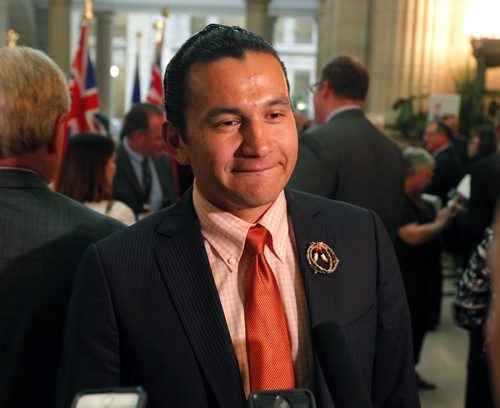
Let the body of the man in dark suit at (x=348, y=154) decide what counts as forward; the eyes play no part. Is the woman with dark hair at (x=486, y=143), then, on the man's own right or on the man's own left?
on the man's own right

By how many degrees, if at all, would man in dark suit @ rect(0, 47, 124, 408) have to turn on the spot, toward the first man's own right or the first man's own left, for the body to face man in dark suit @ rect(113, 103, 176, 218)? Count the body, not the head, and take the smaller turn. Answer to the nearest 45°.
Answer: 0° — they already face them

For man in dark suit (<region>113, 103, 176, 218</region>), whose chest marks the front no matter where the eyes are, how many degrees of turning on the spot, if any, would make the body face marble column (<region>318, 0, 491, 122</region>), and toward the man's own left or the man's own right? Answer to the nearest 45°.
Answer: approximately 90° to the man's own left

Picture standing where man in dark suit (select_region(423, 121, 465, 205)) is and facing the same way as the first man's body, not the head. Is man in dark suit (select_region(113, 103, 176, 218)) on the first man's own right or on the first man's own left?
on the first man's own left

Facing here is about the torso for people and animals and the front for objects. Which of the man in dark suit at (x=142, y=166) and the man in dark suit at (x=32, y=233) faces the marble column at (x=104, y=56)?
the man in dark suit at (x=32, y=233)

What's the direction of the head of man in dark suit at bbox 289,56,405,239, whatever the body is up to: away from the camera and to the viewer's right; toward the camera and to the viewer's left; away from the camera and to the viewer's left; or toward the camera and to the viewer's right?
away from the camera and to the viewer's left

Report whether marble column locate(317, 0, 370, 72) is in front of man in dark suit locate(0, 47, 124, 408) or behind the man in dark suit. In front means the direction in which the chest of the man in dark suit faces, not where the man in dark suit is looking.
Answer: in front

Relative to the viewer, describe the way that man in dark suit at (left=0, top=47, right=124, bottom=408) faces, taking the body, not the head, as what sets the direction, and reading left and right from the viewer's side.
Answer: facing away from the viewer

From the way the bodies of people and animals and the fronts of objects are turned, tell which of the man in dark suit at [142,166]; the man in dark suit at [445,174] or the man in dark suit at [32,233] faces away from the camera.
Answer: the man in dark suit at [32,233]

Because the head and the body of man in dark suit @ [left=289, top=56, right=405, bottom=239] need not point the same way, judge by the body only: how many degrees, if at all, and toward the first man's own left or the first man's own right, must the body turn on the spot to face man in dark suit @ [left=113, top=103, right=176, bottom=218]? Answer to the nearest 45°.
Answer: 0° — they already face them

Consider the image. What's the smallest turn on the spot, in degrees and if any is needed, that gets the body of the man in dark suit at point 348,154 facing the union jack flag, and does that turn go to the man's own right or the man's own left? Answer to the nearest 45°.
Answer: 0° — they already face it

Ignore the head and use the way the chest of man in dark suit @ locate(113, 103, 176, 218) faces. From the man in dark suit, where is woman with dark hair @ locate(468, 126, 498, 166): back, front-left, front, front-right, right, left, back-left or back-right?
left

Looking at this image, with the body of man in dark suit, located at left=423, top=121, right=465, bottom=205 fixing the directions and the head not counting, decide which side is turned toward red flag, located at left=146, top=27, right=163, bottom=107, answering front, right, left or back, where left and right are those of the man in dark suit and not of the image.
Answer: front

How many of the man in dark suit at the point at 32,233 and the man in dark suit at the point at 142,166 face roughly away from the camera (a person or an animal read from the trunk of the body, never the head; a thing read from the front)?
1

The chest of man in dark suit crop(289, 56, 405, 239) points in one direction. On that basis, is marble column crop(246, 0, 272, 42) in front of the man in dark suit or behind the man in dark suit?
in front
